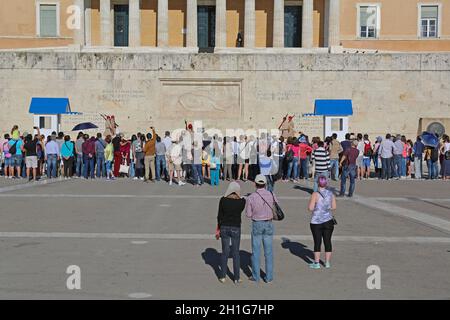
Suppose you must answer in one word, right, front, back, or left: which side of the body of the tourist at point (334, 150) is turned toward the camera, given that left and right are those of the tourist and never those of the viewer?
back

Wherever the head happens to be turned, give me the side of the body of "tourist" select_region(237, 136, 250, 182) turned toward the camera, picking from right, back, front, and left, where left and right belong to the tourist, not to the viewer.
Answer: back

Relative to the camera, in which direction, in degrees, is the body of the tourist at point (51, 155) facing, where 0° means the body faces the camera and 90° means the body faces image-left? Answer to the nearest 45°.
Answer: approximately 180°

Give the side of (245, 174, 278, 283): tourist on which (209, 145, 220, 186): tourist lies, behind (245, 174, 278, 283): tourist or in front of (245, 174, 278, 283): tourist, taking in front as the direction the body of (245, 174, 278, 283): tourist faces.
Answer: in front

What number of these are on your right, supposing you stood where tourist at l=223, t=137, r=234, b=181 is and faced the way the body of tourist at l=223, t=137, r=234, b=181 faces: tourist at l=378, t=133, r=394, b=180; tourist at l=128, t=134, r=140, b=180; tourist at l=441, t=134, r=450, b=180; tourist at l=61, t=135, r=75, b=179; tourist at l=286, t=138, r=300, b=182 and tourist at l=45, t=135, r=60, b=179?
3

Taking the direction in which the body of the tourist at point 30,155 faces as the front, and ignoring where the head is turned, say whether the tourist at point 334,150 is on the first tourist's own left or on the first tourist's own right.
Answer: on the first tourist's own right

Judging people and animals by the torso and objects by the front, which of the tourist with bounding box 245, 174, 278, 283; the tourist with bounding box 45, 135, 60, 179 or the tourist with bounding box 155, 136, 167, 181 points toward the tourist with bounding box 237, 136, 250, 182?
the tourist with bounding box 245, 174, 278, 283

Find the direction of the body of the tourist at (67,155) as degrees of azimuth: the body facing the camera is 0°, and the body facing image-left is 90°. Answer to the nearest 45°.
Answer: approximately 180°

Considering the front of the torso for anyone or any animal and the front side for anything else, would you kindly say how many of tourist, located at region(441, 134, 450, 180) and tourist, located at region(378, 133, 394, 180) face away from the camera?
2

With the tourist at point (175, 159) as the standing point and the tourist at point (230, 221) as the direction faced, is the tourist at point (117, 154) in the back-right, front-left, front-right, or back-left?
back-right

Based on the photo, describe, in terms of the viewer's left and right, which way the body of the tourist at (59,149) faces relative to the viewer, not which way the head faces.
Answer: facing away from the viewer

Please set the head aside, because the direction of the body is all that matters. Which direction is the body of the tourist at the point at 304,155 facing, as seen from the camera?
away from the camera

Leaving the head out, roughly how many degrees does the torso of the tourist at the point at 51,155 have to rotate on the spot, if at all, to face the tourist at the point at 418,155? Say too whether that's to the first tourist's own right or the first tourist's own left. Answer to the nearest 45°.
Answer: approximately 90° to the first tourist's own right

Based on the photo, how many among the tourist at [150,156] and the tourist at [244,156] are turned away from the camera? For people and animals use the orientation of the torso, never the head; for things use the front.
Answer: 2

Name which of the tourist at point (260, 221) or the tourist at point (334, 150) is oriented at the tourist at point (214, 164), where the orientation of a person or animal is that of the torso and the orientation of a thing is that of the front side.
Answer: the tourist at point (260, 221)

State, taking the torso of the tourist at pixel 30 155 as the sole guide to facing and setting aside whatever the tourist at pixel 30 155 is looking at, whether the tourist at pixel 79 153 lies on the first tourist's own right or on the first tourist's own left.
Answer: on the first tourist's own right

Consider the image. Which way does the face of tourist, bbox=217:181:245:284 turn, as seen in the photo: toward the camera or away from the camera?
away from the camera

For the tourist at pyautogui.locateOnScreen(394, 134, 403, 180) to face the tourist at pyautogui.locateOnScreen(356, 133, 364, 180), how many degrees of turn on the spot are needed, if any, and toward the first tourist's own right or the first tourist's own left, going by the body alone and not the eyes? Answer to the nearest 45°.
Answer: approximately 135° to the first tourist's own left

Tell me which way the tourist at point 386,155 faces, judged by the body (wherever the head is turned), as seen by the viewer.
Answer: away from the camera
